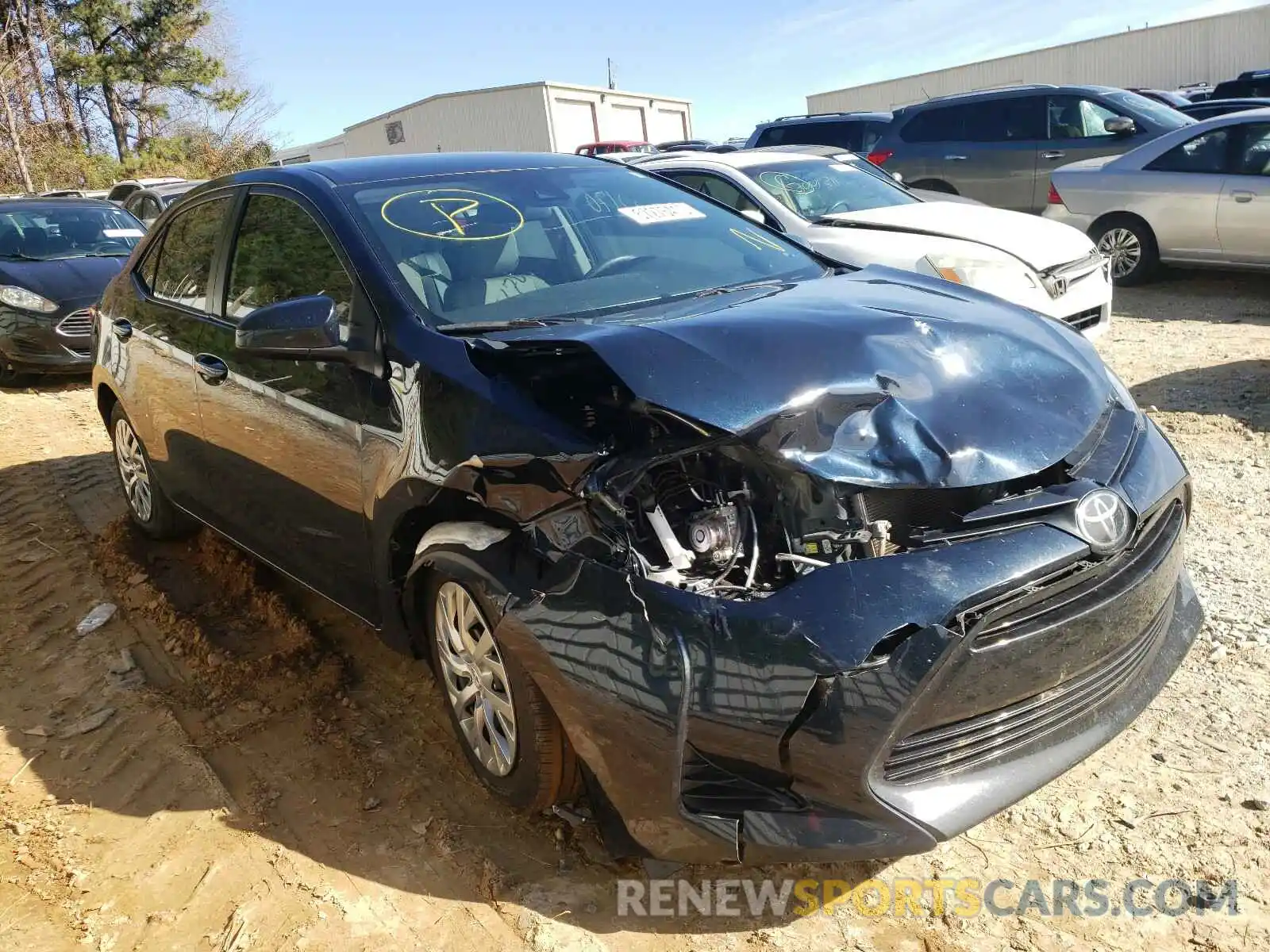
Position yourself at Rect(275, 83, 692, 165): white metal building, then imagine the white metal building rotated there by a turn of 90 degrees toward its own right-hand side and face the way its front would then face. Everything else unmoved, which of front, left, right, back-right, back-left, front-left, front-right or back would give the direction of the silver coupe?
front-left

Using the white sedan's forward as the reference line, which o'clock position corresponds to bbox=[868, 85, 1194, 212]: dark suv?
The dark suv is roughly at 8 o'clock from the white sedan.

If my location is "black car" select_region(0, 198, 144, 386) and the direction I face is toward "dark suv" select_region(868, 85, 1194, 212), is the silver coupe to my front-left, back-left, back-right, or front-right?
front-right

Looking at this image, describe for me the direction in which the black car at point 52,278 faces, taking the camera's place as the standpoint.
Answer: facing the viewer and to the right of the viewer

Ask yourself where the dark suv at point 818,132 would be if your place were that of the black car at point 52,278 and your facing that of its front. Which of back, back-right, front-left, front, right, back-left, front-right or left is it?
front-left

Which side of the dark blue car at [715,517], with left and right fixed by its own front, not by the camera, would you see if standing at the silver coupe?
left

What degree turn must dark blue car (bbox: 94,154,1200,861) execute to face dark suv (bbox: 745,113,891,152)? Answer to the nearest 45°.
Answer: approximately 135° to its left

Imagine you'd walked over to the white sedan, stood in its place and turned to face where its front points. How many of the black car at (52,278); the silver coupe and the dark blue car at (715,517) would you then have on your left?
1

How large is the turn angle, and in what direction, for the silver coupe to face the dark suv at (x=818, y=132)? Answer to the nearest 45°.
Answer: approximately 135° to its left

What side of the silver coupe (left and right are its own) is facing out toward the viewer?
right
